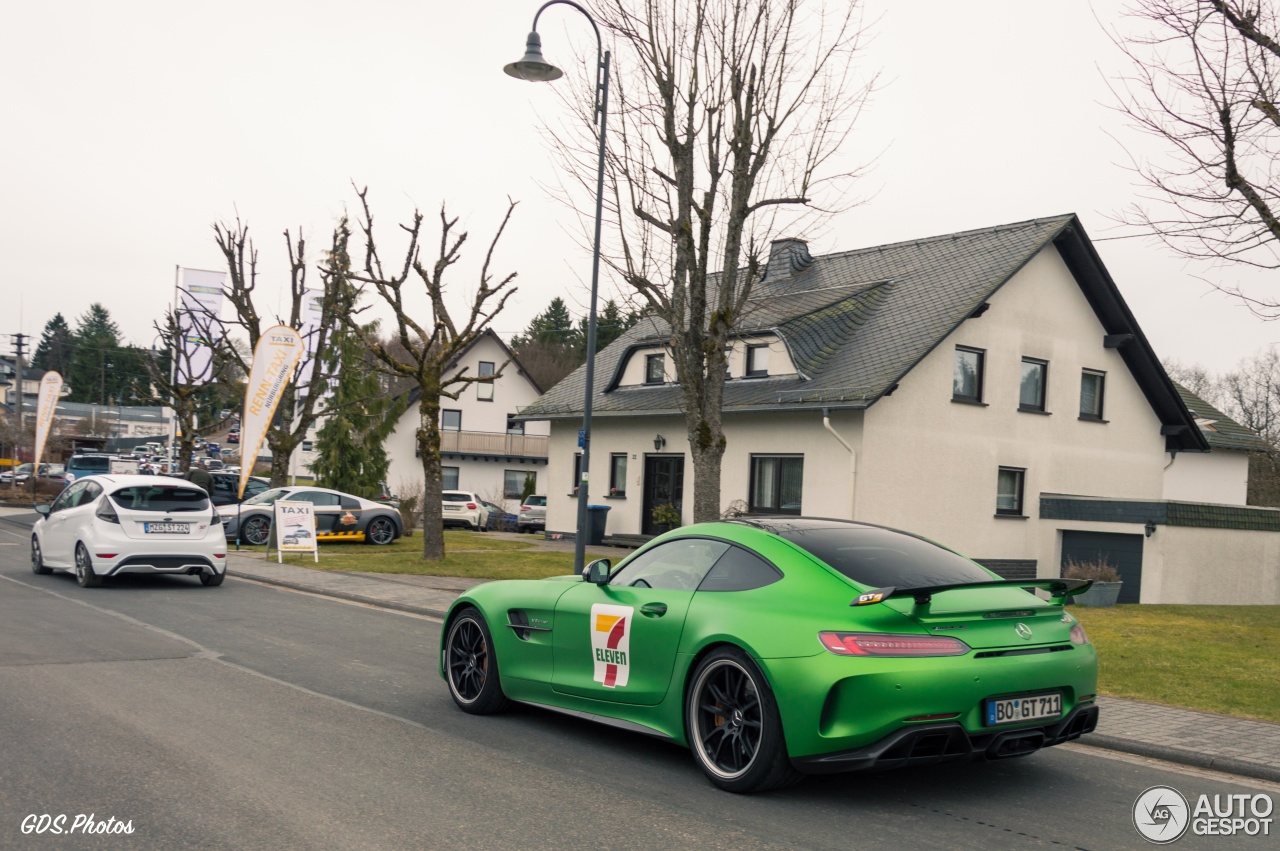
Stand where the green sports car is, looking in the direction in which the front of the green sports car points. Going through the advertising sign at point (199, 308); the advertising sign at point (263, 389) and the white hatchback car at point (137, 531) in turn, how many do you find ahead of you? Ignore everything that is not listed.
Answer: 3

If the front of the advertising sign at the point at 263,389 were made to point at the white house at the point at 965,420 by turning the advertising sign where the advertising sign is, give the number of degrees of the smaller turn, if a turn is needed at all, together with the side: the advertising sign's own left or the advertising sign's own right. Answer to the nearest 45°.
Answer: approximately 90° to the advertising sign's own left

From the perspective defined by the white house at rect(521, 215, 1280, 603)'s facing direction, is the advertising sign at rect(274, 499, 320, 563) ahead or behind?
ahead

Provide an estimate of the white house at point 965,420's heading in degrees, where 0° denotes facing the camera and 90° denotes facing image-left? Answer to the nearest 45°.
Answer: approximately 45°

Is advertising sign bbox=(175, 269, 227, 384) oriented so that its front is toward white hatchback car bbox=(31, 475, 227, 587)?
yes

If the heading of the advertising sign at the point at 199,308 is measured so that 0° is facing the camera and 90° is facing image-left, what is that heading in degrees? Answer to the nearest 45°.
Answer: approximately 0°

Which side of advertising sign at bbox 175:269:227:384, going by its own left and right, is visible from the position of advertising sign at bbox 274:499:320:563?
front

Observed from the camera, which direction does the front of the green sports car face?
facing away from the viewer and to the left of the viewer
